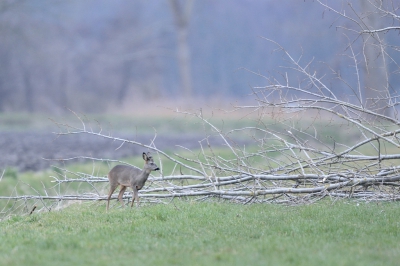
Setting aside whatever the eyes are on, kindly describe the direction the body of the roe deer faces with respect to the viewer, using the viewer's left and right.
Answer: facing to the right of the viewer
